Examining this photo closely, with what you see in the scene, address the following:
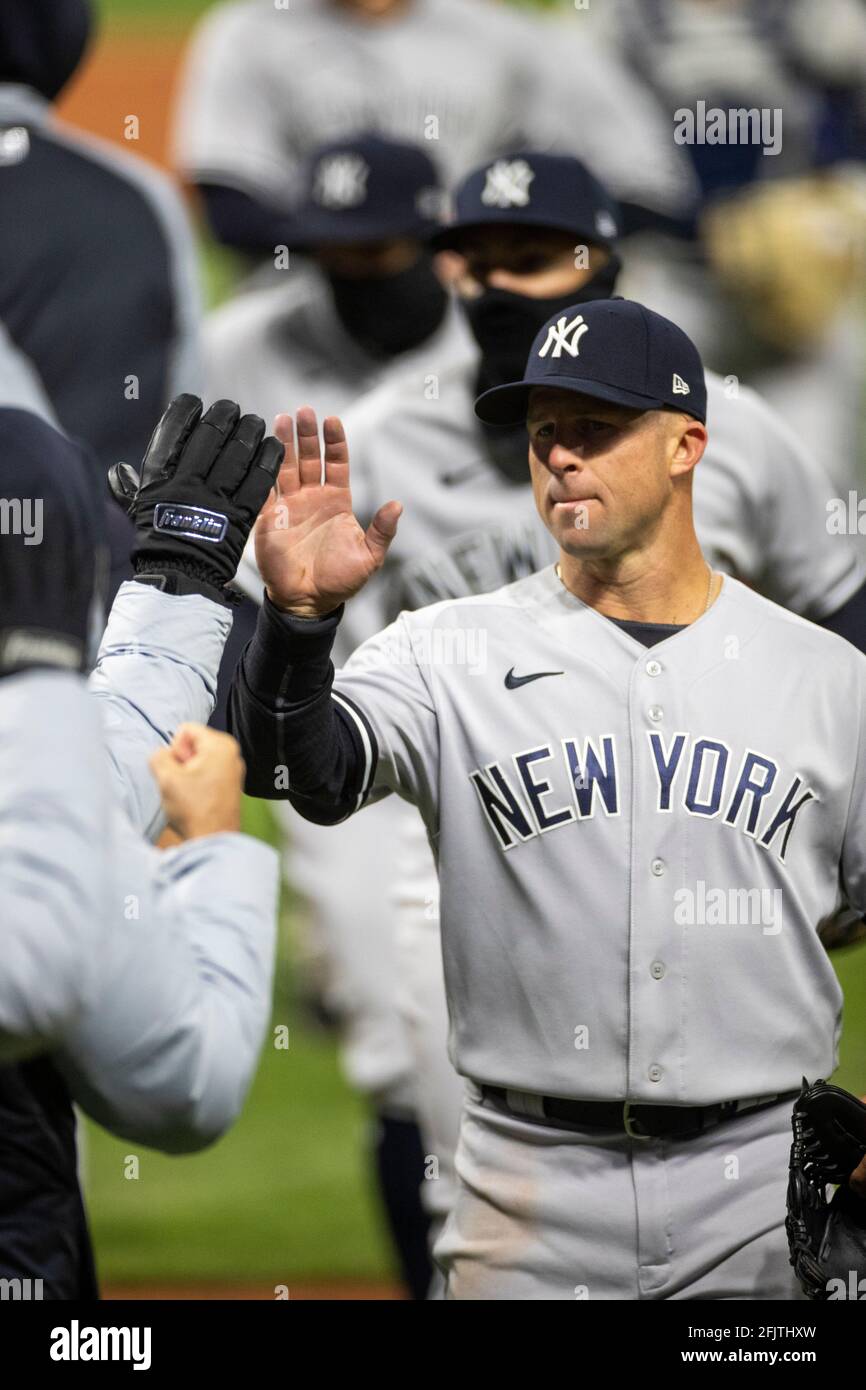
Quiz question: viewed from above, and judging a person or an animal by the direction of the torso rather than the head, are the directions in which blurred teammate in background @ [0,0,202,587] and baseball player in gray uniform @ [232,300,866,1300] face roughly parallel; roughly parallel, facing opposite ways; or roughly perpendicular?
roughly parallel, facing opposite ways

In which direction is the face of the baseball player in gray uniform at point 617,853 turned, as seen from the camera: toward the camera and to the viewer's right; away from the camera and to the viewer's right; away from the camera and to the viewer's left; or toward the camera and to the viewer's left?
toward the camera and to the viewer's left

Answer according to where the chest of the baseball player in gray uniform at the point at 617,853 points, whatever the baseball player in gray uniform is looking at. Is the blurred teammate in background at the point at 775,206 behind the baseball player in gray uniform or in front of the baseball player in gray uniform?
behind

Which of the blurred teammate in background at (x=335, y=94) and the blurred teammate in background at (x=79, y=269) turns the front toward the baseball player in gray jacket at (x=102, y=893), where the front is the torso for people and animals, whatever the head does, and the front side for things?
the blurred teammate in background at (x=335, y=94)

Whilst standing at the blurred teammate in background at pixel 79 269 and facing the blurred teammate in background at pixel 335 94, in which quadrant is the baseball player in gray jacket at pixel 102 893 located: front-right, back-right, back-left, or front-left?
back-right

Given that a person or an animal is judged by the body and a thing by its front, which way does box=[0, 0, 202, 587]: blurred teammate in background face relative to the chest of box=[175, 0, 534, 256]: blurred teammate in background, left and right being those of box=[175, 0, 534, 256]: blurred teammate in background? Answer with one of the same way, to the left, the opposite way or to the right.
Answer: the opposite way

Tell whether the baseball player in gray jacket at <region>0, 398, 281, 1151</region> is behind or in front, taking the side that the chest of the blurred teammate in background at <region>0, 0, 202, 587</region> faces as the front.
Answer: behind

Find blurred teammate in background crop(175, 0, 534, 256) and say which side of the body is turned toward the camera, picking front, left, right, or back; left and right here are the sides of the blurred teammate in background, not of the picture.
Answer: front

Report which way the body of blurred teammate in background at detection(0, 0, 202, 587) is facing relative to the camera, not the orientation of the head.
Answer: away from the camera

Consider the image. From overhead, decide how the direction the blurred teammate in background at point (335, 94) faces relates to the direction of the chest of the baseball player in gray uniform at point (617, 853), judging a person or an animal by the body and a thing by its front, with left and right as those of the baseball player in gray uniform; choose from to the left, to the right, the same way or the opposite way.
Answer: the same way

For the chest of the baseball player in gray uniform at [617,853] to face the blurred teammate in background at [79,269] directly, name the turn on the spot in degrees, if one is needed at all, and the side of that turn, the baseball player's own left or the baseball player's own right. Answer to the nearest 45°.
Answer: approximately 135° to the baseball player's own right

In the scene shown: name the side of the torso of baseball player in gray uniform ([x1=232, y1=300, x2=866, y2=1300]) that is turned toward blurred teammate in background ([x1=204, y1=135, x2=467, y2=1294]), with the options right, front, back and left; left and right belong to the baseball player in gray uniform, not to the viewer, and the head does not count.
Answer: back

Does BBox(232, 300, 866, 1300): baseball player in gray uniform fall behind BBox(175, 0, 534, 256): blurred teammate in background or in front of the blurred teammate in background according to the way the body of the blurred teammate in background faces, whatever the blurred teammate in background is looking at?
in front

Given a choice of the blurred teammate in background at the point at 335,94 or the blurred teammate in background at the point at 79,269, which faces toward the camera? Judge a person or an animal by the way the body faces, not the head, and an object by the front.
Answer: the blurred teammate in background at the point at 335,94

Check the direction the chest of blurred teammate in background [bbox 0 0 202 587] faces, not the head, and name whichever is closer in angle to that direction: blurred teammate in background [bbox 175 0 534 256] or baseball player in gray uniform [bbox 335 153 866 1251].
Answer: the blurred teammate in background

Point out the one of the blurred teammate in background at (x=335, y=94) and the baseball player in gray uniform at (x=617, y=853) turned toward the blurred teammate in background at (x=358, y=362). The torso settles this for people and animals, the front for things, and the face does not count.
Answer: the blurred teammate in background at (x=335, y=94)
